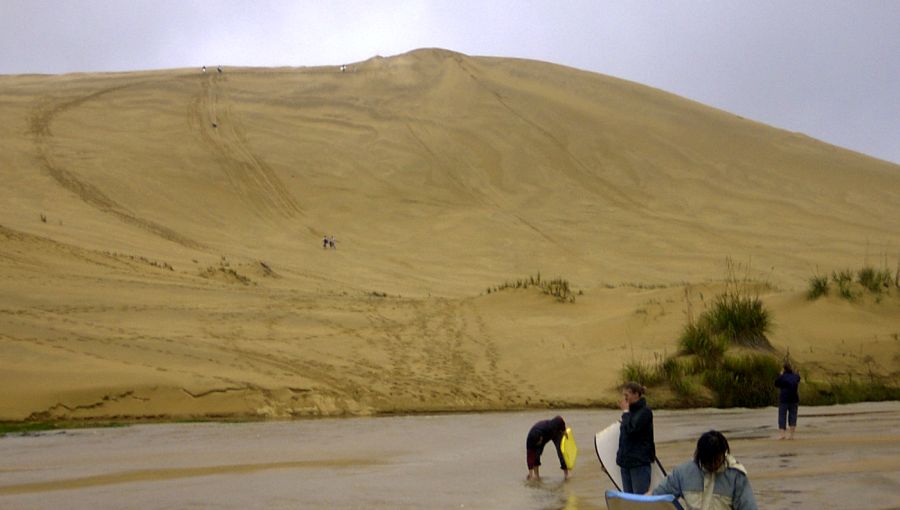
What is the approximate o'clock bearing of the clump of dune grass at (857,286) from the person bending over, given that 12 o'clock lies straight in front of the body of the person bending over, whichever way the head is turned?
The clump of dune grass is roughly at 10 o'clock from the person bending over.

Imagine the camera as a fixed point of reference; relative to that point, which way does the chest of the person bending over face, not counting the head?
to the viewer's right

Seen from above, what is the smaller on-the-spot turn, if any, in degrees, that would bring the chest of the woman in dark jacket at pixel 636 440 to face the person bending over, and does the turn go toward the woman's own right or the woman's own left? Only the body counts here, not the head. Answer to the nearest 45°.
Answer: approximately 90° to the woman's own right

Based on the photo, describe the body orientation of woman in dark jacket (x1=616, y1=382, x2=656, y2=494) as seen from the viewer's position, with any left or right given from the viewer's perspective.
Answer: facing to the left of the viewer

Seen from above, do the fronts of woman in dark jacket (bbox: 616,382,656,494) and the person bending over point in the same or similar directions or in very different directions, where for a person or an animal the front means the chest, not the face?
very different directions

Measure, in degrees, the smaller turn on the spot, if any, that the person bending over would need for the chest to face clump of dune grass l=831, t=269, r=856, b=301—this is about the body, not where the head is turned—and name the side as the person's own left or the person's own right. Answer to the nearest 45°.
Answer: approximately 45° to the person's own left

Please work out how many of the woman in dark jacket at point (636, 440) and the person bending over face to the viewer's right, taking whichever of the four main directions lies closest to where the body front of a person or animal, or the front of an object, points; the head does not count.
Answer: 1
